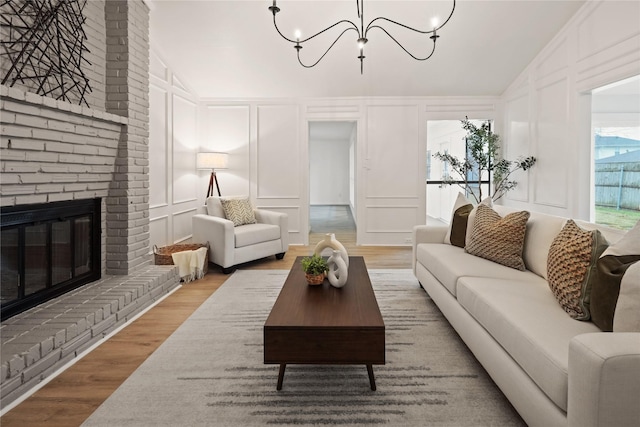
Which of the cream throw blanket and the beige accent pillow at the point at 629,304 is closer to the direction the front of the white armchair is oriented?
the beige accent pillow

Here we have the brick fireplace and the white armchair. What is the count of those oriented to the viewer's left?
0

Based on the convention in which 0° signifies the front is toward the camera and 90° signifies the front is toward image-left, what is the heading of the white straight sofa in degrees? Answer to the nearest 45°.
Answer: approximately 45°

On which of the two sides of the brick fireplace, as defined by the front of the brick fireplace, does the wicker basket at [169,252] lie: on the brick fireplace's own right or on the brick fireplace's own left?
on the brick fireplace's own left

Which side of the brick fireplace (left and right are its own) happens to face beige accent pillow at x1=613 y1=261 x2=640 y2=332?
front

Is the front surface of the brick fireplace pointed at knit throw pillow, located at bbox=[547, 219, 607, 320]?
yes

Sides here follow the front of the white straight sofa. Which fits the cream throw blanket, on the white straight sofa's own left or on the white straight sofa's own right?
on the white straight sofa's own right

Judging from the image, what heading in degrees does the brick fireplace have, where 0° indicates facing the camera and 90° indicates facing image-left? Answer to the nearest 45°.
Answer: approximately 315°

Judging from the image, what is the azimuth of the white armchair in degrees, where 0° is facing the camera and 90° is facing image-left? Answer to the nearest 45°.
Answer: approximately 315°

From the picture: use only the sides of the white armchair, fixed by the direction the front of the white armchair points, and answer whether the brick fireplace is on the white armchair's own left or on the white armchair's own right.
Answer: on the white armchair's own right
